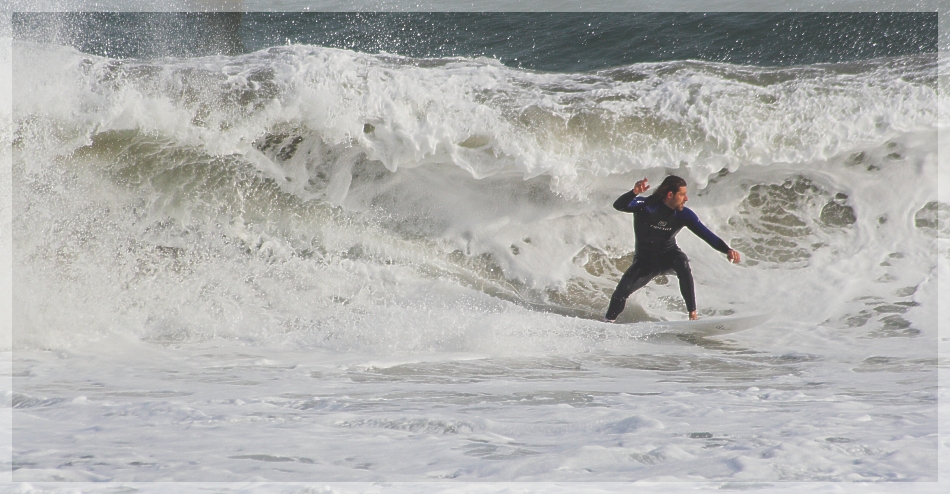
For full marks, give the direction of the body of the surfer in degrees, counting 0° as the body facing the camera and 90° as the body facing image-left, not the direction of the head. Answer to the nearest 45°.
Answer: approximately 315°

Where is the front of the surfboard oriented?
to the viewer's right
